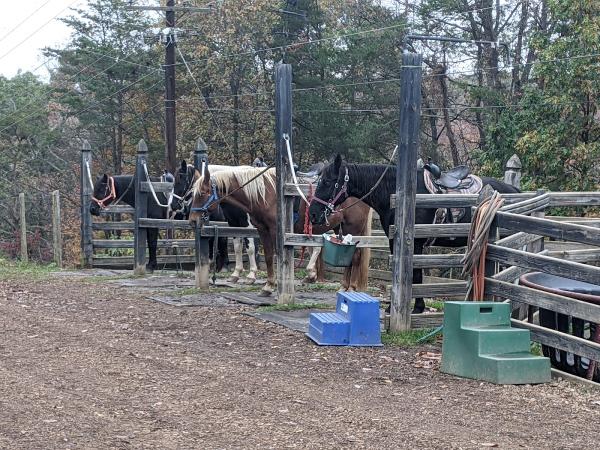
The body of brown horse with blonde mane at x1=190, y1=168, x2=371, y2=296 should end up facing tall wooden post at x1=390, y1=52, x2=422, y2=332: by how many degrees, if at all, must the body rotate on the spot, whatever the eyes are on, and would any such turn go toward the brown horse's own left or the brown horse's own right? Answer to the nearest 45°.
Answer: approximately 135° to the brown horse's own left

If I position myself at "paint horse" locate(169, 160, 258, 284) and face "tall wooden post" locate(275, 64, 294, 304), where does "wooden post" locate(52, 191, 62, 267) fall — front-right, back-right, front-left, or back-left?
back-right

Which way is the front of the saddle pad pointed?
to the viewer's left

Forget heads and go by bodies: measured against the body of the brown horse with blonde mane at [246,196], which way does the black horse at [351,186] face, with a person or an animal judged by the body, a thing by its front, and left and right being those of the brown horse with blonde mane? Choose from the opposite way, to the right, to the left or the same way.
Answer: the same way

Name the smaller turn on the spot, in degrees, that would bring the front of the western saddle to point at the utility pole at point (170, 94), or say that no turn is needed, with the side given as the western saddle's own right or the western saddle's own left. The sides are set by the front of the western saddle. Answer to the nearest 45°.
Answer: approximately 45° to the western saddle's own right

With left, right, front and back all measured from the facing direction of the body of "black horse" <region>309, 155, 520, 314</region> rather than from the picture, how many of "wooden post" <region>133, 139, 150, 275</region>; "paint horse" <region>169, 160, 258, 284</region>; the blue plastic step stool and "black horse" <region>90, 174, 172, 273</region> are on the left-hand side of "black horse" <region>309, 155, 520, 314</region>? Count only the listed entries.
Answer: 1

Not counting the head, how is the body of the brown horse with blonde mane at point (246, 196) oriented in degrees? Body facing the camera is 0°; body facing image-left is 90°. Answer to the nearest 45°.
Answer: approximately 90°

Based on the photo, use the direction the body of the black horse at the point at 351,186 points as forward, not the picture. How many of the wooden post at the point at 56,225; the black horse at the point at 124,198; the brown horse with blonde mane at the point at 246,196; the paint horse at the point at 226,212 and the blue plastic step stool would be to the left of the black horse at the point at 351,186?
1

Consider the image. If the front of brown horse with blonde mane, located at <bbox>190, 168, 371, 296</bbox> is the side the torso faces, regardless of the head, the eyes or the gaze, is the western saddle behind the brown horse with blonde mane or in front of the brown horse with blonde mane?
behind

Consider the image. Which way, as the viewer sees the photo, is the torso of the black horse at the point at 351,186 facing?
to the viewer's left

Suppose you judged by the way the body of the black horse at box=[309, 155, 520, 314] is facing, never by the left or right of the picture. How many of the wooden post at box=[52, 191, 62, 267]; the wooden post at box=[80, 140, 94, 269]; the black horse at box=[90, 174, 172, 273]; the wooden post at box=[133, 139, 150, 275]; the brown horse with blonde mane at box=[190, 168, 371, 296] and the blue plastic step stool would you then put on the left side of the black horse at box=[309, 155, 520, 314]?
1

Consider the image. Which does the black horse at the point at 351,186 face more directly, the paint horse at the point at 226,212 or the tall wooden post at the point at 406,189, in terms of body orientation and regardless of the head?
the paint horse

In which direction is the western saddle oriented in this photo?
to the viewer's left

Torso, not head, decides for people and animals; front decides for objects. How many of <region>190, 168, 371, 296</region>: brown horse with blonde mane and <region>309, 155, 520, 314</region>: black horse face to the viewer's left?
2
